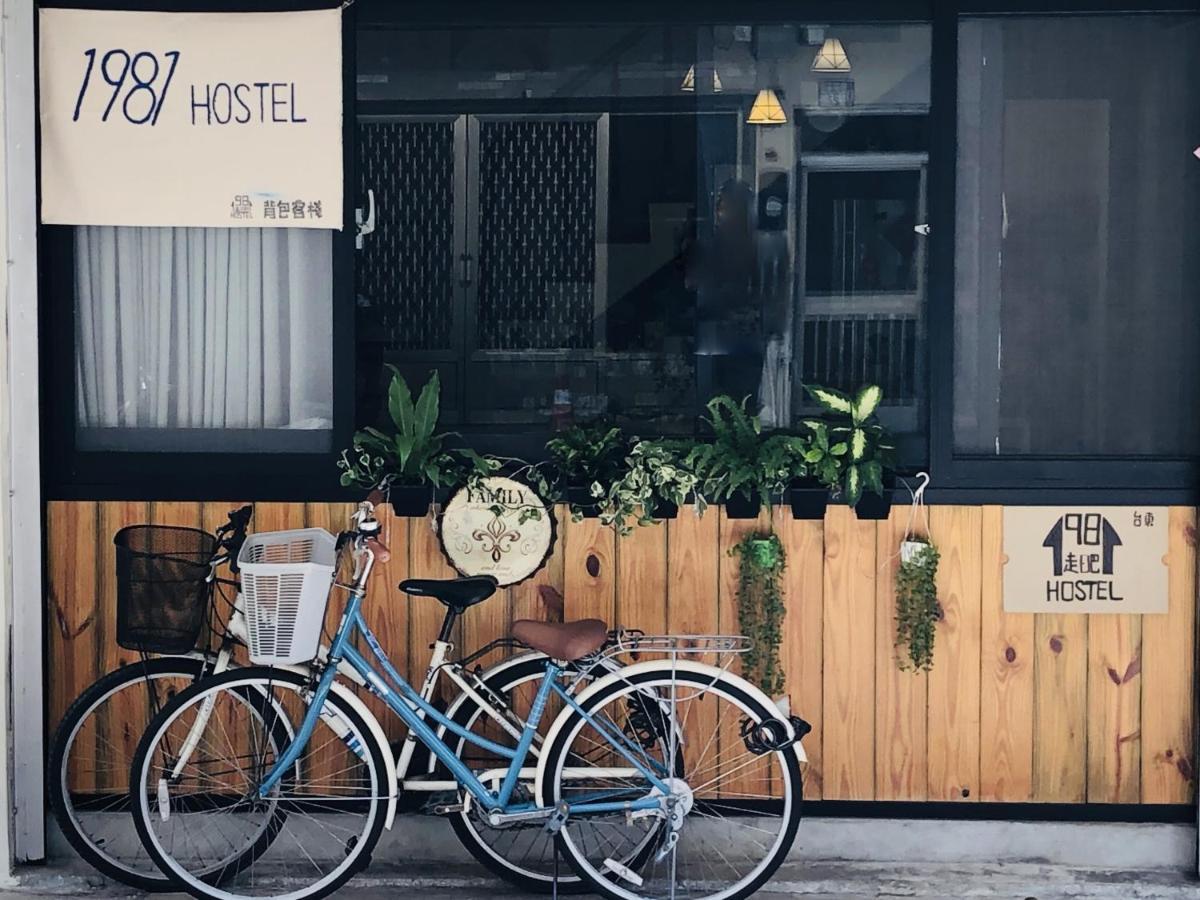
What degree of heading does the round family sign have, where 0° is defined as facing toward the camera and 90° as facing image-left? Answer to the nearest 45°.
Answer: approximately 0°

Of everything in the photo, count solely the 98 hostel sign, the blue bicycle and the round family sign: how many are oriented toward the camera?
2

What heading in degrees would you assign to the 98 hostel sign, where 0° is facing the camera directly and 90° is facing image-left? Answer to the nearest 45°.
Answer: approximately 0°

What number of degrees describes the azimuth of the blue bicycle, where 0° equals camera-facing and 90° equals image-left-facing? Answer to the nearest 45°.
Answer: approximately 90°

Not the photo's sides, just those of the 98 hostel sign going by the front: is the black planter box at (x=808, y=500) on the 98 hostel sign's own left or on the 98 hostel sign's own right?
on the 98 hostel sign's own right

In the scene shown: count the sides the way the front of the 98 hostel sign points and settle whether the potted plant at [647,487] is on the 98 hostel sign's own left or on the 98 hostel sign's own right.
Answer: on the 98 hostel sign's own right

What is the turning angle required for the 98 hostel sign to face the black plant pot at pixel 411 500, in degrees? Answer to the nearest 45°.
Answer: approximately 90° to its right

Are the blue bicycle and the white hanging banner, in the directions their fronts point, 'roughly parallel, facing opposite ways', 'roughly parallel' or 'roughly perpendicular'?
roughly perpendicular

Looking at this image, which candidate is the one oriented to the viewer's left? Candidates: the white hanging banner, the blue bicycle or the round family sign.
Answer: the blue bicycle

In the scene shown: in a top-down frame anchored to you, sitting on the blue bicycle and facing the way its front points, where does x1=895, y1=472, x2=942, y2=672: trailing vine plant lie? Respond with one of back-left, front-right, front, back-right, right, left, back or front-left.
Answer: back
